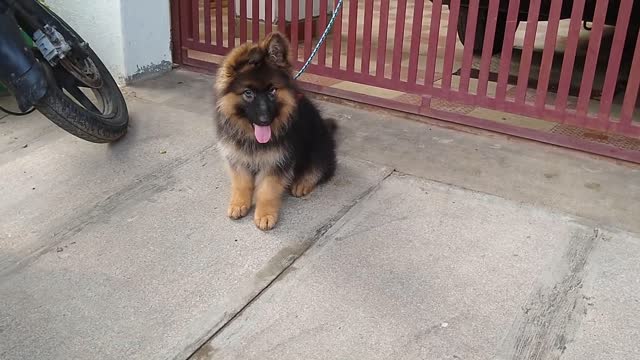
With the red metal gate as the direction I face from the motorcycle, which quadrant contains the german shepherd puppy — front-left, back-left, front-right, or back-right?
front-right

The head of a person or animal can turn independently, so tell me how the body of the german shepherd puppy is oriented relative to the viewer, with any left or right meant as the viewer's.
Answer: facing the viewer and to the left of the viewer

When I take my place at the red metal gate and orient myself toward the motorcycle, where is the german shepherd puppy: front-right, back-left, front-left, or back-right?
front-left

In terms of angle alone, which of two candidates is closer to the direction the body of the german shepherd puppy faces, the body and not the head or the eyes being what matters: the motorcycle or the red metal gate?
the motorcycle

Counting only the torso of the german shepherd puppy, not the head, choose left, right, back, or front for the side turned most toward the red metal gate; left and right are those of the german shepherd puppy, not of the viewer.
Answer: back

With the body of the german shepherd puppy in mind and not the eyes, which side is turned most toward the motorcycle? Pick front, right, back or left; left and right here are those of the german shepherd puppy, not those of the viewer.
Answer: right
